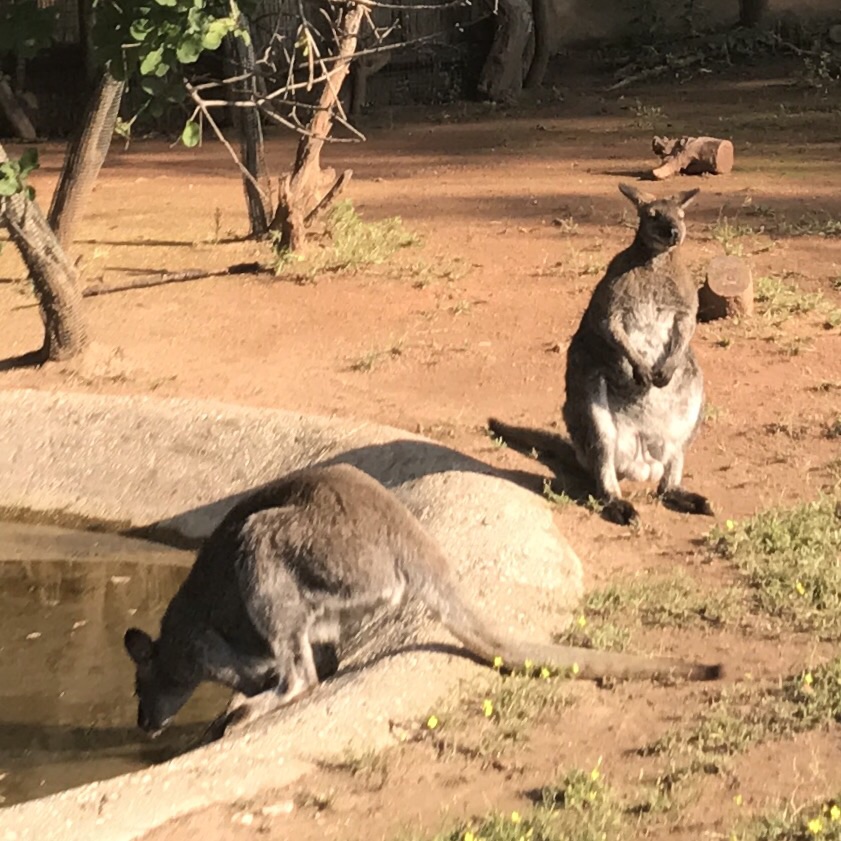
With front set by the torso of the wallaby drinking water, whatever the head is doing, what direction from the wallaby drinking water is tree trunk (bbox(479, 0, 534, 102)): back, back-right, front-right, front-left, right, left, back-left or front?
right

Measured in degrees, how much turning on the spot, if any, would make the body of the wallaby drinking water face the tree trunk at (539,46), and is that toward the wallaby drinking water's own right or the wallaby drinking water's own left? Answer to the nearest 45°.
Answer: approximately 90° to the wallaby drinking water's own right

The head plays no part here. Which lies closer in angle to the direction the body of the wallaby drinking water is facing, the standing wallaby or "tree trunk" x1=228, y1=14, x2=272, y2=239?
the tree trunk

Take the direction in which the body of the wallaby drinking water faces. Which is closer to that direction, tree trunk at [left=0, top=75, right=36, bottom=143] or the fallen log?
the tree trunk

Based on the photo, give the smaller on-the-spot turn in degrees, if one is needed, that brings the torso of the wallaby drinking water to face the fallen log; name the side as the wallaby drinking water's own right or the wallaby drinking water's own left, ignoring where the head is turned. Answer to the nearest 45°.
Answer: approximately 90° to the wallaby drinking water's own right

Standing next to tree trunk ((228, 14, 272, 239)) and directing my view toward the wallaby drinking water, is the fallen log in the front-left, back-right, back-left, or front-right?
back-left

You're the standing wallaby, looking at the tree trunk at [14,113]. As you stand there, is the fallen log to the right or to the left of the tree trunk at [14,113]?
right

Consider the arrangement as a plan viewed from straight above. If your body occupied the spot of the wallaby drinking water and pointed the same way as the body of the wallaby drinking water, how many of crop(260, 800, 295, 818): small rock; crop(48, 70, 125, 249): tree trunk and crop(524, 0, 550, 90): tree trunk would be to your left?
1

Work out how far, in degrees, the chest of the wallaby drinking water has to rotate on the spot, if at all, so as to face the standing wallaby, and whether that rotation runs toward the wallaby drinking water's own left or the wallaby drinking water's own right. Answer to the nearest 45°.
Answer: approximately 135° to the wallaby drinking water's own right

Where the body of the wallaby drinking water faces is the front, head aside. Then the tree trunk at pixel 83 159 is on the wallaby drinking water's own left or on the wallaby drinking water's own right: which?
on the wallaby drinking water's own right

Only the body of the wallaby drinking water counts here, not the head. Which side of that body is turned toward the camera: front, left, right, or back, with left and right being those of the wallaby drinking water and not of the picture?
left

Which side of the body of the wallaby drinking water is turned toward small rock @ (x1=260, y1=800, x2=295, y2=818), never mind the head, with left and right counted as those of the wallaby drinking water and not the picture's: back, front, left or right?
left

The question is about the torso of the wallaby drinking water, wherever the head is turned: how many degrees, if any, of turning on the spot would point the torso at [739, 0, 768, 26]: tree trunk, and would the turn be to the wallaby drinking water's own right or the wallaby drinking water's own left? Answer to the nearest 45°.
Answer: approximately 90° to the wallaby drinking water's own right
